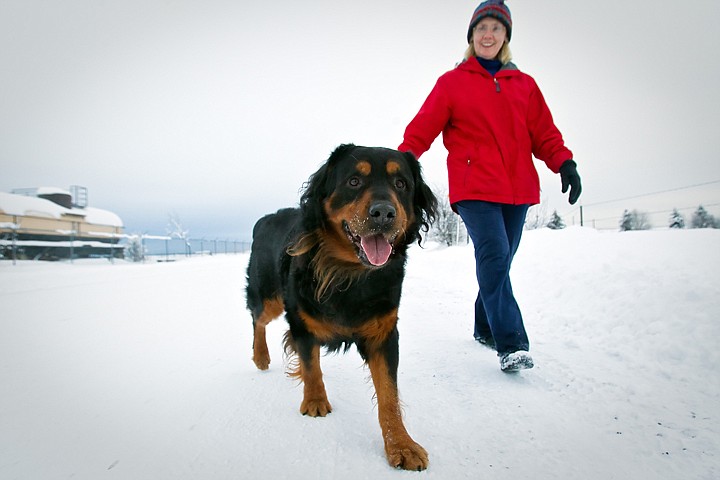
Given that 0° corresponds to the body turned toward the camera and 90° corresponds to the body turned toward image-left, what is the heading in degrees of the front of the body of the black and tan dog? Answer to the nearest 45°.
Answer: approximately 315°

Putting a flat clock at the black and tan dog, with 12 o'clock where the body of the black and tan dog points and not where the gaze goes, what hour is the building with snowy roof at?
The building with snowy roof is roughly at 6 o'clock from the black and tan dog.
